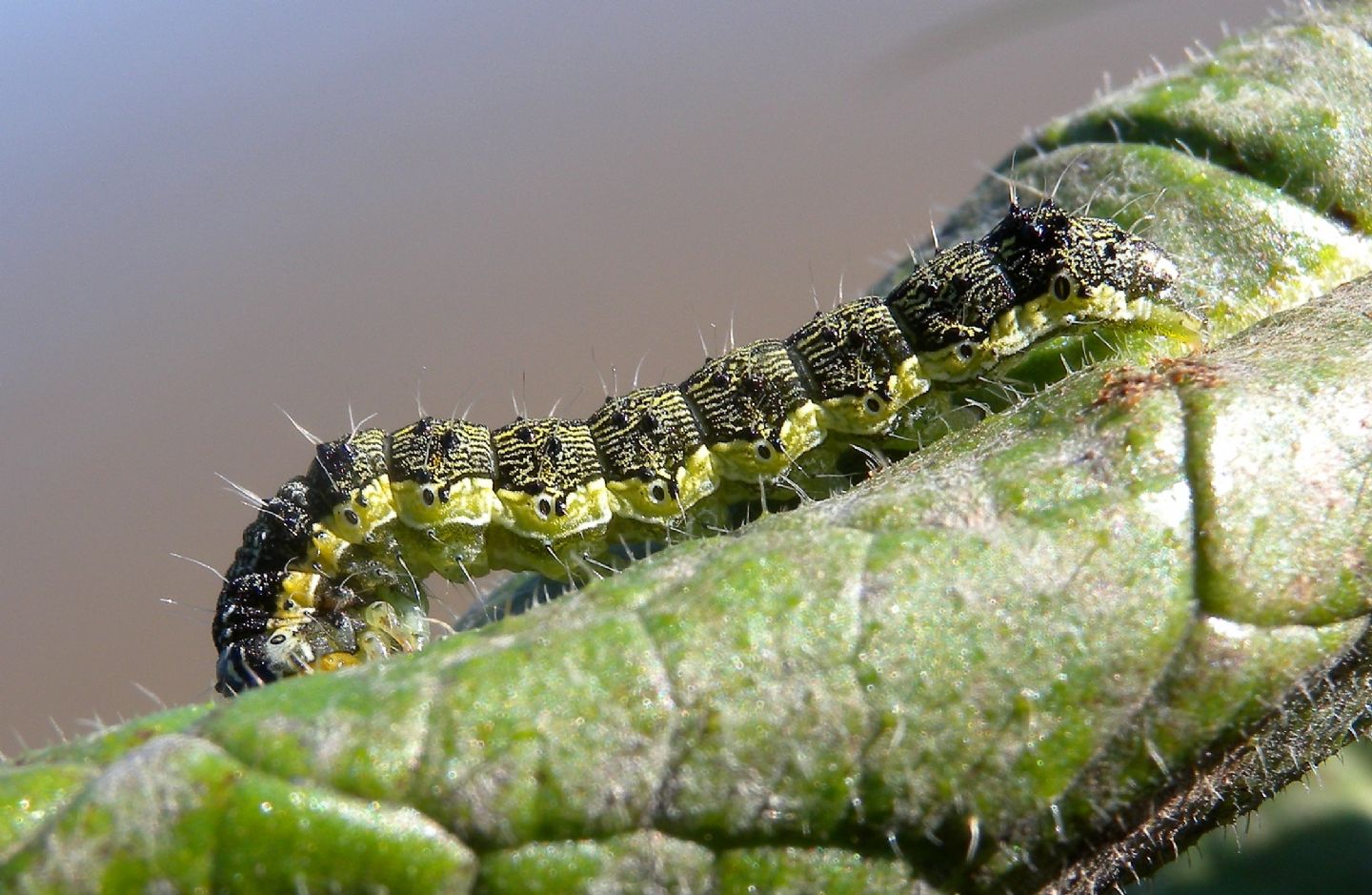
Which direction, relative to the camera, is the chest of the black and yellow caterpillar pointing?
to the viewer's left
